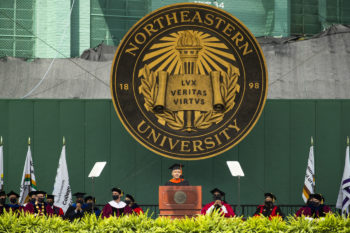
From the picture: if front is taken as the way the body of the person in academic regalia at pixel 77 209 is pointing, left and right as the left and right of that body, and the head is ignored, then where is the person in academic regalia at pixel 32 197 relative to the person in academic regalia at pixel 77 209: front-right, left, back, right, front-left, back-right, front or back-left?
back-right

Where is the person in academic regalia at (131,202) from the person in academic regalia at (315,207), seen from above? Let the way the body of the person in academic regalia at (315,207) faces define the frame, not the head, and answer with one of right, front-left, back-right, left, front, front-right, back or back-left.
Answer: right

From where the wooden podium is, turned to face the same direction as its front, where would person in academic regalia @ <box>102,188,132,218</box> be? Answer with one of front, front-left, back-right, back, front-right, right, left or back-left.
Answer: back-right

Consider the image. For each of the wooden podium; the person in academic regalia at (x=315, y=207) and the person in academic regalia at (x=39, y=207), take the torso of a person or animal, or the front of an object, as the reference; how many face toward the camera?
3

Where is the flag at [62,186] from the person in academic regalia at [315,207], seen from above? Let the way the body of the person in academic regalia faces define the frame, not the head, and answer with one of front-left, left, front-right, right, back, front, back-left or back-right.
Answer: right

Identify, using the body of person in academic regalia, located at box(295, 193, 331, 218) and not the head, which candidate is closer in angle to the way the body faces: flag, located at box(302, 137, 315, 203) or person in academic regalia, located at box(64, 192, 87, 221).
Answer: the person in academic regalia

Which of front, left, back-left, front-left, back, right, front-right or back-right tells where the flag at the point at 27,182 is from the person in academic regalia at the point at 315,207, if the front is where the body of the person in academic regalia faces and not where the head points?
right

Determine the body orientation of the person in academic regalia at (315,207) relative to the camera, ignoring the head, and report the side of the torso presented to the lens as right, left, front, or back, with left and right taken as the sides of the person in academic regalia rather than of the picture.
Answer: front

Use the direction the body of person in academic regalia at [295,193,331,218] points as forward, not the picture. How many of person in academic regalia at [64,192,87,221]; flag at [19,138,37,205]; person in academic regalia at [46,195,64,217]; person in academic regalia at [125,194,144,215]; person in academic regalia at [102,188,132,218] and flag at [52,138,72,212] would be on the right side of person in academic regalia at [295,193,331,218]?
6

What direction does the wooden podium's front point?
toward the camera

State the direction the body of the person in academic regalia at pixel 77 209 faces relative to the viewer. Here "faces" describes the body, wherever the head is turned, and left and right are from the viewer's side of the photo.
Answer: facing the viewer and to the right of the viewer
